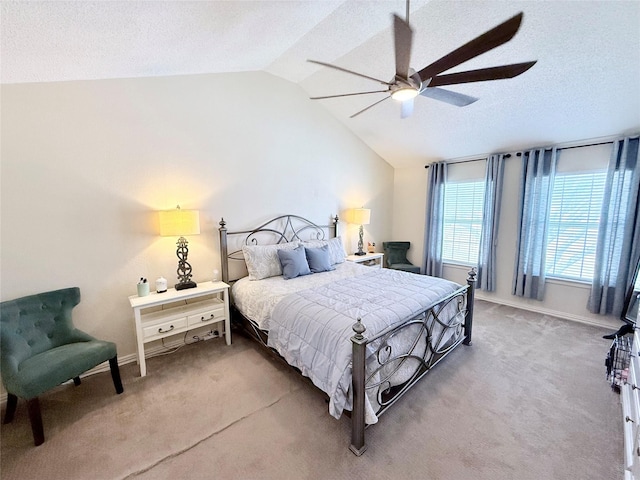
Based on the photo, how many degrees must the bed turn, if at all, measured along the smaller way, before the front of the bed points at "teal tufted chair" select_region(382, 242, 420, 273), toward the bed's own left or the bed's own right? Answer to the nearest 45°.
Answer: approximately 135° to the bed's own left

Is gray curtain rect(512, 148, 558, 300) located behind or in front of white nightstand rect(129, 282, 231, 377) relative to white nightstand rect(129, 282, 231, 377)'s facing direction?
in front

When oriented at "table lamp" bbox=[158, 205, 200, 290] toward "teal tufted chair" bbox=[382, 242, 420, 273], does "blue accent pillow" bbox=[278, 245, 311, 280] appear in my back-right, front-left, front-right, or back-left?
front-right

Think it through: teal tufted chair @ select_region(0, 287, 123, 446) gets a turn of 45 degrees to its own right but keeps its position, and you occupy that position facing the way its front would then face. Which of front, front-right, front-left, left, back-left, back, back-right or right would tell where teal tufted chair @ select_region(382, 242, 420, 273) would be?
left

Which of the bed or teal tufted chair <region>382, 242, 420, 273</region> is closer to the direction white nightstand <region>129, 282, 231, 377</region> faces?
the bed

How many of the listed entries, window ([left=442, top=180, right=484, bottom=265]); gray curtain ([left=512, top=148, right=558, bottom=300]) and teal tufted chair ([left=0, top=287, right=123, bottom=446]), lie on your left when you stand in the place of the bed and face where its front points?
2

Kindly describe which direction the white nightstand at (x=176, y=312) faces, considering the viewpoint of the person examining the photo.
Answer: facing the viewer and to the right of the viewer

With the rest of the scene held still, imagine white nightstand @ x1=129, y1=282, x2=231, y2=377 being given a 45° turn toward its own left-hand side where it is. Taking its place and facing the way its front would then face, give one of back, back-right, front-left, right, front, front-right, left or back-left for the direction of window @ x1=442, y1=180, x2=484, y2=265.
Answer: front

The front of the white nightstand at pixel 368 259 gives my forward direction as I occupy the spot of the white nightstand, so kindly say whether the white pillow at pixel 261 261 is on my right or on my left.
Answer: on my right

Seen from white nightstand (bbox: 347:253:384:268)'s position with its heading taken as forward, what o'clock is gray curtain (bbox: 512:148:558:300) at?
The gray curtain is roughly at 11 o'clock from the white nightstand.

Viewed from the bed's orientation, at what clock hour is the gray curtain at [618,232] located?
The gray curtain is roughly at 10 o'clock from the bed.
